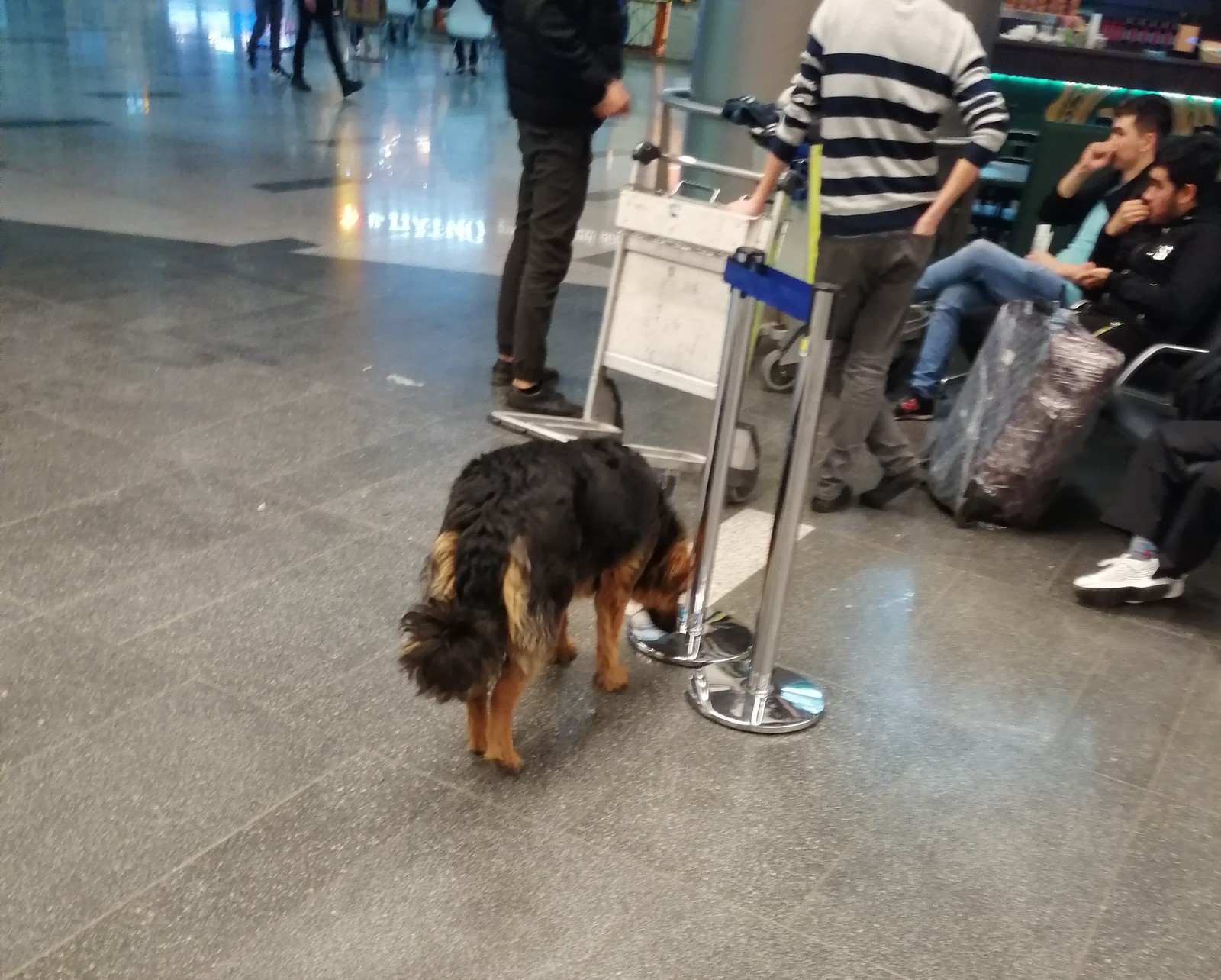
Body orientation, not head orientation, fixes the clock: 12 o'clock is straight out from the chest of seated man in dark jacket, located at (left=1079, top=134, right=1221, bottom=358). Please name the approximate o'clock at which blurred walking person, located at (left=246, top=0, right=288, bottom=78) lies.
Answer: The blurred walking person is roughly at 1 o'clock from the seated man in dark jacket.

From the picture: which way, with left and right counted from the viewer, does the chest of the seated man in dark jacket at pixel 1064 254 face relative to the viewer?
facing to the left of the viewer

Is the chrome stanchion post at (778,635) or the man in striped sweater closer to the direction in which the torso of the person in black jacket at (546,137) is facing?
the man in striped sweater

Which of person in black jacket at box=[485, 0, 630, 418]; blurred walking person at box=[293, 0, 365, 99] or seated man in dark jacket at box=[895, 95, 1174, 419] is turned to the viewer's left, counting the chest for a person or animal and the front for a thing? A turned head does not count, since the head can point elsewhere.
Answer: the seated man in dark jacket

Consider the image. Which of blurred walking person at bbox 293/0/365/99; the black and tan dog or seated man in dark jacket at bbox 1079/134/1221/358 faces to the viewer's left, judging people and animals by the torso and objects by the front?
the seated man in dark jacket

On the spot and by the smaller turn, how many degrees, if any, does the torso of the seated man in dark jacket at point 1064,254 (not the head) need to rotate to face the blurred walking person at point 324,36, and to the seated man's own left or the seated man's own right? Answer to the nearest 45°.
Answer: approximately 45° to the seated man's own right

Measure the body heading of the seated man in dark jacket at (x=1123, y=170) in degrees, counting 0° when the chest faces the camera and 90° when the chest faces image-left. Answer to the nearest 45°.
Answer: approximately 90°

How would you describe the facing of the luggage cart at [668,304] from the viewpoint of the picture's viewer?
facing the viewer and to the left of the viewer

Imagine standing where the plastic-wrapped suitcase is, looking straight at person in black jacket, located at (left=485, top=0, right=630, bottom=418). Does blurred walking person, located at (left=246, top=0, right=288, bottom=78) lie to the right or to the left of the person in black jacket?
right

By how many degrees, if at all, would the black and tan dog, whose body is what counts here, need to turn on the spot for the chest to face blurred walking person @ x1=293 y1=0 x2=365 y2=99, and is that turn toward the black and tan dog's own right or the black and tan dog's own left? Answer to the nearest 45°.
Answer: approximately 45° to the black and tan dog's own left

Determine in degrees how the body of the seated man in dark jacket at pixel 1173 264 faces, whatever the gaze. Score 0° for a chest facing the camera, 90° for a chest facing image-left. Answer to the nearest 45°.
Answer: approximately 90°

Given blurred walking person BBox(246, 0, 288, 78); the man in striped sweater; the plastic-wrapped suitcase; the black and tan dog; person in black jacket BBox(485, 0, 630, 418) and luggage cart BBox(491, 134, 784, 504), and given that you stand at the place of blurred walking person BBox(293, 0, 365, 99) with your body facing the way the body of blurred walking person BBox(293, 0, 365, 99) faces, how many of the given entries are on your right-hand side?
5

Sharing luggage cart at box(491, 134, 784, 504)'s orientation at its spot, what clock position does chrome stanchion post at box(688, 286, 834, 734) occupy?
The chrome stanchion post is roughly at 10 o'clock from the luggage cart.

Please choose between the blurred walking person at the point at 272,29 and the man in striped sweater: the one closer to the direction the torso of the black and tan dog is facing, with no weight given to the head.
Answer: the man in striped sweater

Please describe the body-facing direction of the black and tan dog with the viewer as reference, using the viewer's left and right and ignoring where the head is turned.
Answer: facing away from the viewer and to the right of the viewer
